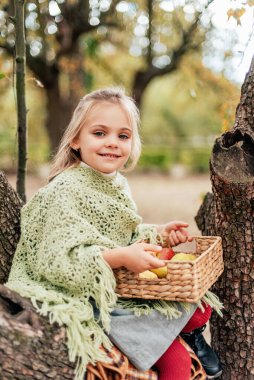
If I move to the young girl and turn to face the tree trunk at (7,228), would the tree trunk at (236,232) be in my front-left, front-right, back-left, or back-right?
back-right

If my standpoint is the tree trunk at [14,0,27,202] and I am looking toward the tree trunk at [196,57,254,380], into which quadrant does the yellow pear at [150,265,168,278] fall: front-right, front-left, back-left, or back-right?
front-right

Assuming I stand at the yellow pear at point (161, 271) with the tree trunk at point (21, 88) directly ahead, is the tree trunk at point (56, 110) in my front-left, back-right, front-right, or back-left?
front-right

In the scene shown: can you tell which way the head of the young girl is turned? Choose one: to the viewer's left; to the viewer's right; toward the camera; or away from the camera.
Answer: toward the camera

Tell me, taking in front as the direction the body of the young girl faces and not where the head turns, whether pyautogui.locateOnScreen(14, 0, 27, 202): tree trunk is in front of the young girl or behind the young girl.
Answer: behind

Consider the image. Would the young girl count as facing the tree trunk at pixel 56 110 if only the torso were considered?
no

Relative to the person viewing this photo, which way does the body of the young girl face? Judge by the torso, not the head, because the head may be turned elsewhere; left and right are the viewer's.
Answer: facing the viewer and to the right of the viewer

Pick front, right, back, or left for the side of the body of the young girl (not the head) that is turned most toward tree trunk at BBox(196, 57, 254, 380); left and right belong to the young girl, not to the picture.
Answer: left
